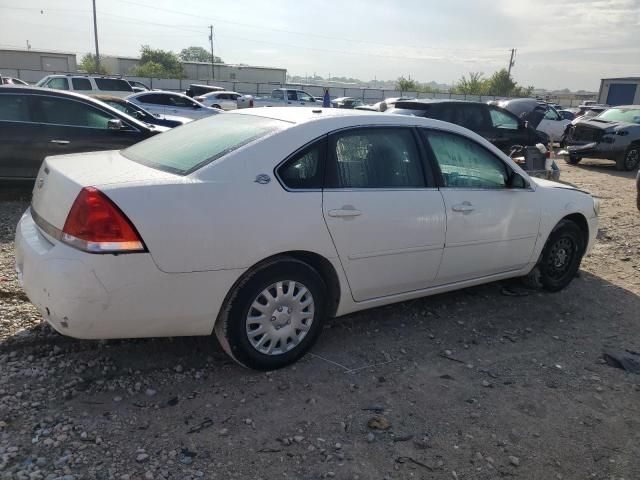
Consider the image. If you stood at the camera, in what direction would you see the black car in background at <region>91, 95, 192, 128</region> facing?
facing to the right of the viewer

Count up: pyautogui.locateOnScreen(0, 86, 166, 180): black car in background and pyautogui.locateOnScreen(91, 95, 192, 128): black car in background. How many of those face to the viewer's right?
2

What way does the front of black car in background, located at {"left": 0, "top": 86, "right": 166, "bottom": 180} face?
to the viewer's right

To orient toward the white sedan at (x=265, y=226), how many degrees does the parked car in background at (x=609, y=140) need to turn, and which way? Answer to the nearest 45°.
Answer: approximately 45° to its left

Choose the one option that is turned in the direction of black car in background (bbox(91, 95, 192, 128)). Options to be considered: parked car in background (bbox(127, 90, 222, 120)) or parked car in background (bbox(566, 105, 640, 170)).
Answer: parked car in background (bbox(566, 105, 640, 170))

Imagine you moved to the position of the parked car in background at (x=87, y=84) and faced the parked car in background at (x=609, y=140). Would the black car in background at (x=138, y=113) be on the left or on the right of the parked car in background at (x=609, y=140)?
right

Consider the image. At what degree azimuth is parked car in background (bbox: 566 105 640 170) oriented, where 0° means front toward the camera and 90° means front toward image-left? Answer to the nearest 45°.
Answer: approximately 45°

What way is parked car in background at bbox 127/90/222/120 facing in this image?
to the viewer's right

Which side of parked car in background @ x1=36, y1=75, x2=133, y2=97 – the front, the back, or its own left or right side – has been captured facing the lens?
left

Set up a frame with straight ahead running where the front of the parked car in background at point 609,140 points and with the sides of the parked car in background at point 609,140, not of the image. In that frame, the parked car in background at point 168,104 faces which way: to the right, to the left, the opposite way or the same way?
the opposite way
